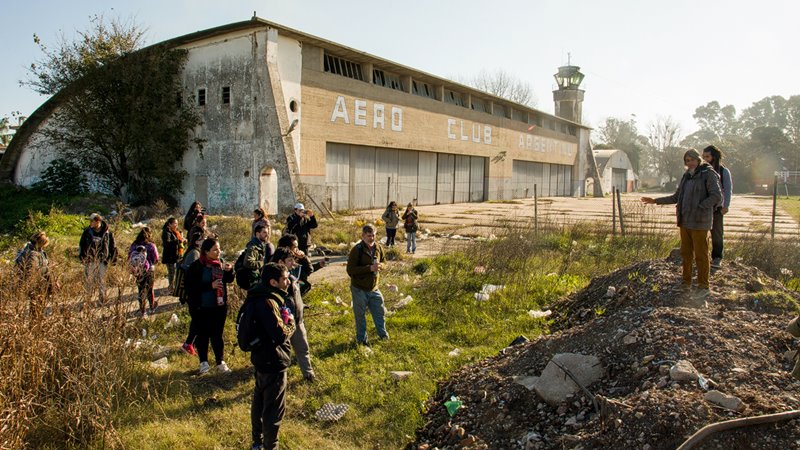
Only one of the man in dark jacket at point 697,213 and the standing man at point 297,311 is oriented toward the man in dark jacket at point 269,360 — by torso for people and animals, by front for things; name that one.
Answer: the man in dark jacket at point 697,213

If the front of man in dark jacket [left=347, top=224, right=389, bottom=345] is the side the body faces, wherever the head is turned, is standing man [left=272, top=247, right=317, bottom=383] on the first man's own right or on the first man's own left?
on the first man's own right

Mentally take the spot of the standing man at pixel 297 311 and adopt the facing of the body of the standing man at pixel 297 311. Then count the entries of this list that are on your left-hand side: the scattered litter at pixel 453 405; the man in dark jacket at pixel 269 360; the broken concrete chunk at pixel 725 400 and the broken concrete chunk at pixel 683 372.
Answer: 0

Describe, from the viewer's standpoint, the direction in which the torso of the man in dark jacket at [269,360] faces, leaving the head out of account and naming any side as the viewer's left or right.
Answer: facing to the right of the viewer

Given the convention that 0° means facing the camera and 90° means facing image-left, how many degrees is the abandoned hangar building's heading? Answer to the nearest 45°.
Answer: approximately 315°

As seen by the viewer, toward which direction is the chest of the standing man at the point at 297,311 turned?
to the viewer's right

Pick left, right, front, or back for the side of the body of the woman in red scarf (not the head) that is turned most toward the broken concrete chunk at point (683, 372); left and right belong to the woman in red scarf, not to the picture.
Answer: front

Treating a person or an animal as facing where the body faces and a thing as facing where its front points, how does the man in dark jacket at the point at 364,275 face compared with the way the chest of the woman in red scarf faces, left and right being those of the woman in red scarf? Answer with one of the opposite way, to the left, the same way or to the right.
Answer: the same way

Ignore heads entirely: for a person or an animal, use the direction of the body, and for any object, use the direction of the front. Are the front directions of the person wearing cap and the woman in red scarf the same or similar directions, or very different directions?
same or similar directions

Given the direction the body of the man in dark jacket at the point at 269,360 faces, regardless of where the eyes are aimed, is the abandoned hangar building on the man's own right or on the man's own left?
on the man's own left

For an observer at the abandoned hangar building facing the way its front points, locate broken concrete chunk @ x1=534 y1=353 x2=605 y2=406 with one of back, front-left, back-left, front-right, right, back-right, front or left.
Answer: front-right

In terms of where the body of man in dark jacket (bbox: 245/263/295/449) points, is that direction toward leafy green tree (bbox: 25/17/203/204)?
no

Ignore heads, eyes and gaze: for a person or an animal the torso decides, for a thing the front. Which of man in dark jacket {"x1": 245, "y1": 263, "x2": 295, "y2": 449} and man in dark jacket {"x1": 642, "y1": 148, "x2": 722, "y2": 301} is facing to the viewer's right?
man in dark jacket {"x1": 245, "y1": 263, "x2": 295, "y2": 449}

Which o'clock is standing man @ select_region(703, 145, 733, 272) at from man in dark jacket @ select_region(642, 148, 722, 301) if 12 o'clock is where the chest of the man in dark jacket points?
The standing man is roughly at 5 o'clock from the man in dark jacket.

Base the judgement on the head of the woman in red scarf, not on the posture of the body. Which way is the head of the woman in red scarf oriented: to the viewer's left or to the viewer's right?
to the viewer's right

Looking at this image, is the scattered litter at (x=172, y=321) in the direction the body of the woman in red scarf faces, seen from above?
no
